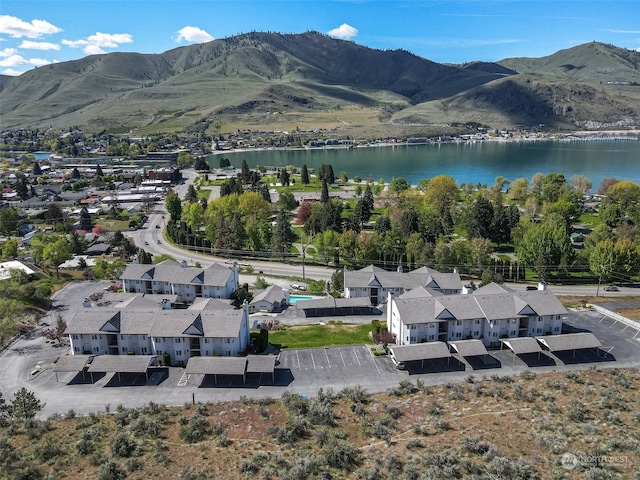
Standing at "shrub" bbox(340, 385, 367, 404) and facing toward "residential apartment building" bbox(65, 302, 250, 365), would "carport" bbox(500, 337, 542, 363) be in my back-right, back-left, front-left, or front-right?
back-right

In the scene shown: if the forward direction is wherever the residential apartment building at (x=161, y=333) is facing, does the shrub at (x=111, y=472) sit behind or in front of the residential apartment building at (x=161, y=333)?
in front

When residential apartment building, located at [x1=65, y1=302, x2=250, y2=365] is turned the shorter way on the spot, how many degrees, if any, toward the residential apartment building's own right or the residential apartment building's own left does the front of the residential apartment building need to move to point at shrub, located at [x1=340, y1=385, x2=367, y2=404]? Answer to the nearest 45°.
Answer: approximately 45° to the residential apartment building's own left

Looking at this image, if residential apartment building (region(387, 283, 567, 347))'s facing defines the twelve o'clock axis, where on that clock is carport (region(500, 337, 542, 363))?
The carport is roughly at 10 o'clock from the residential apartment building.

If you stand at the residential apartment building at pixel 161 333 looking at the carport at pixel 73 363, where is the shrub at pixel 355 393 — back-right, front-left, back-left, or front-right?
back-left

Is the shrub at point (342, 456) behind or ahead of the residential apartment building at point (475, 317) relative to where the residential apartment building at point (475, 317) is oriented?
ahead

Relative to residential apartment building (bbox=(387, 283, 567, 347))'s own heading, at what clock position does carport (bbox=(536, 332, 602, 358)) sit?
The carport is roughly at 9 o'clock from the residential apartment building.

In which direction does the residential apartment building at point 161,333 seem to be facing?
toward the camera

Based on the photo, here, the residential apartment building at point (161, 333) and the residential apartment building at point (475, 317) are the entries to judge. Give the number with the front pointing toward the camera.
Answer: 2

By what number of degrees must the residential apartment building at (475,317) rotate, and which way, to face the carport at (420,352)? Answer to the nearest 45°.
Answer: approximately 45° to its right

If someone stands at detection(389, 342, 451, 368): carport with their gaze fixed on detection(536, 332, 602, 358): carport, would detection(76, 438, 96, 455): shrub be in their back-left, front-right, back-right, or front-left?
back-right

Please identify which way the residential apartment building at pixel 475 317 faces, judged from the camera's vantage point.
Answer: facing the viewer

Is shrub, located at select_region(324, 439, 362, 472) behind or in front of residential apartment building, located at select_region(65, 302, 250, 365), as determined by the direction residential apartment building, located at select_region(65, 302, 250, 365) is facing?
in front

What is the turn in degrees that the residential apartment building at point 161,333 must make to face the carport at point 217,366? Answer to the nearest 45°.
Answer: approximately 45° to its left
